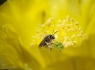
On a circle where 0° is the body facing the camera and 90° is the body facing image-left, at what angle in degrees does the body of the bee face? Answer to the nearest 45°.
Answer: approximately 270°
